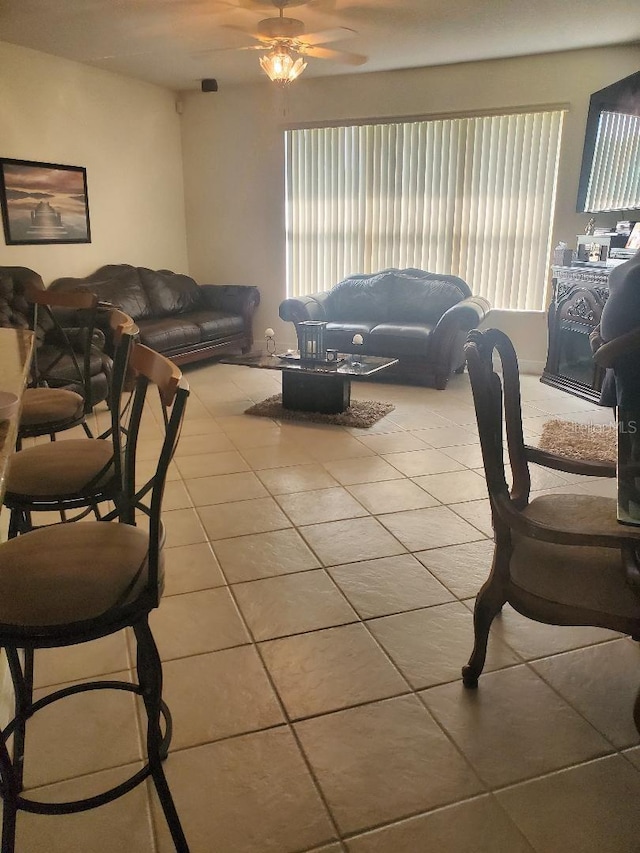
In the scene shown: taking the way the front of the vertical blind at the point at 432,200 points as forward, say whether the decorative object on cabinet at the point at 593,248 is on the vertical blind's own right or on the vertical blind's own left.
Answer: on the vertical blind's own left

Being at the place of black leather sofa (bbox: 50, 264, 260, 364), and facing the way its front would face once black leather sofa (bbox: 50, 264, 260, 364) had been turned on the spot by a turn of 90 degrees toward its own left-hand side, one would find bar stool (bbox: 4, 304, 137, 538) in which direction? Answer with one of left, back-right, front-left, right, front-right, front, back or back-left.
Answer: back-right

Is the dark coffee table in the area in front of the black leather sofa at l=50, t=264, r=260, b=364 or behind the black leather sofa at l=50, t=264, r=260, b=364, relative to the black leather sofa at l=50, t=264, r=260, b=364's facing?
in front

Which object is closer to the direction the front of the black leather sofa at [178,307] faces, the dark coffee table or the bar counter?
the dark coffee table

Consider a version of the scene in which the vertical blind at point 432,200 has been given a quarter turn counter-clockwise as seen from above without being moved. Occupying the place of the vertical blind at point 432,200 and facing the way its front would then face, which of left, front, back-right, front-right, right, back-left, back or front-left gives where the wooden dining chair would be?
right

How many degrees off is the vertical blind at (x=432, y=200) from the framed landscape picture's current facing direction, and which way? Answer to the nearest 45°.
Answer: approximately 45° to its left

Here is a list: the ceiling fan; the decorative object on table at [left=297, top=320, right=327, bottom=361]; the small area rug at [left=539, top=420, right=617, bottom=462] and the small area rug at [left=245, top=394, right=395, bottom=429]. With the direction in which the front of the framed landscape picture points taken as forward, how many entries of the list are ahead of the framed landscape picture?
4

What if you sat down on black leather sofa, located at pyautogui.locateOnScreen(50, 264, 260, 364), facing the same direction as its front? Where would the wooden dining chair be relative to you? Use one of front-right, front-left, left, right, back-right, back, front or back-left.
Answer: front-right

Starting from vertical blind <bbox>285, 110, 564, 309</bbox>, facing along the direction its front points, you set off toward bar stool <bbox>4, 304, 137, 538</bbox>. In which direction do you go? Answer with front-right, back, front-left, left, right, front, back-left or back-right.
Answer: front

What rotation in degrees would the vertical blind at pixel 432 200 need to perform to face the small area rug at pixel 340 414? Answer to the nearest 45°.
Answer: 0° — it already faces it

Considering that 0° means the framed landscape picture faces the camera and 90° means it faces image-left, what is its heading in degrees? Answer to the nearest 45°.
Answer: approximately 315°

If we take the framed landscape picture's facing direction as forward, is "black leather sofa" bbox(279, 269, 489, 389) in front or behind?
in front

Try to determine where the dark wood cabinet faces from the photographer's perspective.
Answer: facing the viewer and to the left of the viewer

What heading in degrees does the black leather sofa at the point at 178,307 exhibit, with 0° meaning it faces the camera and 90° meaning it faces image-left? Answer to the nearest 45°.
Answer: approximately 315°

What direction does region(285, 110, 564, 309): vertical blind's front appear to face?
toward the camera

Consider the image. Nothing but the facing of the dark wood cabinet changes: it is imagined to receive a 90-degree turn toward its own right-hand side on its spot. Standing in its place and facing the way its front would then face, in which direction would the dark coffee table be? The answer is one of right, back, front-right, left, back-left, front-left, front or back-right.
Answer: left

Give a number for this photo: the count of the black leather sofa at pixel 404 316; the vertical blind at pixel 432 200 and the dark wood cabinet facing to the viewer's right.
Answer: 0

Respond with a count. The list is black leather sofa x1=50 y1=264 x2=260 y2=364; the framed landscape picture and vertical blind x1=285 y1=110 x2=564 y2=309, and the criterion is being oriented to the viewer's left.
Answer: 0
